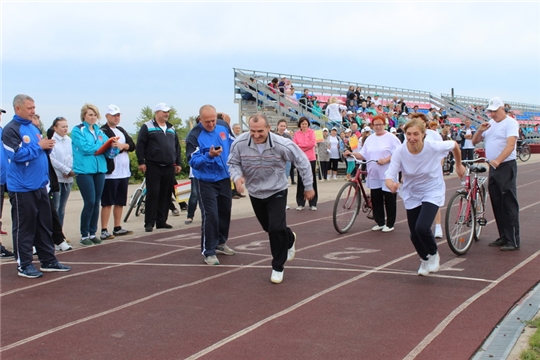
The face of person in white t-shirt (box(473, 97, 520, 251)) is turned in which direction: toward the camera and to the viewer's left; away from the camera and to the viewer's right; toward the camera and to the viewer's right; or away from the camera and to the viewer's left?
toward the camera and to the viewer's left

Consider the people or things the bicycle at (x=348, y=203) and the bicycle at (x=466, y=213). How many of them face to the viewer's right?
0

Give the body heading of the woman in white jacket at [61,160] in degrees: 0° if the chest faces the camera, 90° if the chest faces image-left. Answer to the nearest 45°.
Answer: approximately 315°

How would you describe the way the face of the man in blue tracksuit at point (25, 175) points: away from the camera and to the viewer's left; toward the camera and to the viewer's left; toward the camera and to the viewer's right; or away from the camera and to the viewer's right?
toward the camera and to the viewer's right

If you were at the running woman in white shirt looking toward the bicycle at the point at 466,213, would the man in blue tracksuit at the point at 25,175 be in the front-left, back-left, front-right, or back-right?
back-left

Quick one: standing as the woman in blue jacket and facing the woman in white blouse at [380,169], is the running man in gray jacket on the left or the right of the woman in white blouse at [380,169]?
right

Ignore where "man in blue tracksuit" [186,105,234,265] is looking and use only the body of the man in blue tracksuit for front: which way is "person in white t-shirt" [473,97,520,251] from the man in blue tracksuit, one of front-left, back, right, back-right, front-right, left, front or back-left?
front-left

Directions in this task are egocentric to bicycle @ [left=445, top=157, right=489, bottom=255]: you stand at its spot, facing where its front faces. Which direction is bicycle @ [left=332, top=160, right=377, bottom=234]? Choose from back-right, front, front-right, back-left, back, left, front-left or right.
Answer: right
